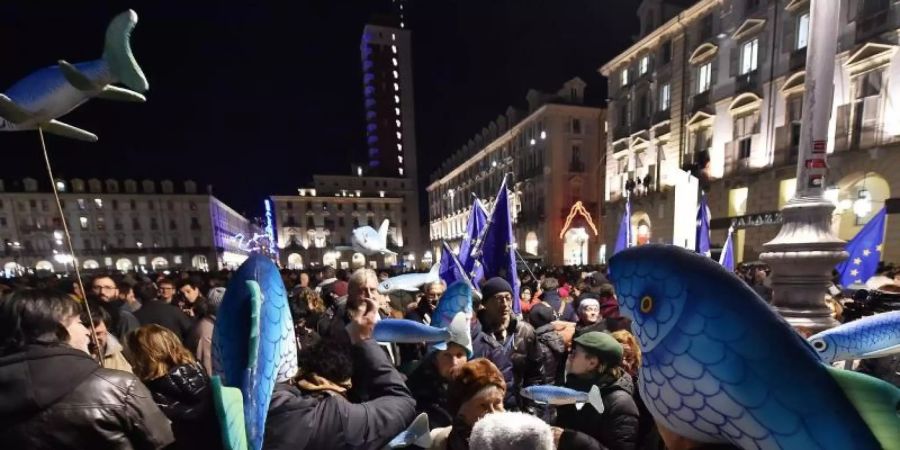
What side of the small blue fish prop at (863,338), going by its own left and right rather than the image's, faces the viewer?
left

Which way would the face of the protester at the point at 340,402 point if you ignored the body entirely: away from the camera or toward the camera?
away from the camera

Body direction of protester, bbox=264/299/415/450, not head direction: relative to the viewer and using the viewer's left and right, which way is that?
facing away from the viewer

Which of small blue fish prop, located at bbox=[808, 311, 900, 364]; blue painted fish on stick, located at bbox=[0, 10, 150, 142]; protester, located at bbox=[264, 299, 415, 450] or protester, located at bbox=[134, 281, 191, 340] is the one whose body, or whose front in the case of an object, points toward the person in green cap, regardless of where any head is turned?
the small blue fish prop

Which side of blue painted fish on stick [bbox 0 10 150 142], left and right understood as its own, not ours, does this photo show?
left

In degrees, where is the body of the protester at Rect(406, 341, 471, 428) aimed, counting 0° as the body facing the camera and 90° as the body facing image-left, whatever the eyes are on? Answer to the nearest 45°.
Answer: approximately 315°

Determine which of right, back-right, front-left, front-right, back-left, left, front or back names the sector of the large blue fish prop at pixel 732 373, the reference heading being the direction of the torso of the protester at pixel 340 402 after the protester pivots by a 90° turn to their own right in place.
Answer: front-right
